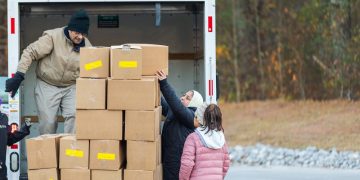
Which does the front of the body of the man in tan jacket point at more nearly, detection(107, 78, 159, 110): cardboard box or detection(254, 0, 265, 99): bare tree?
the cardboard box

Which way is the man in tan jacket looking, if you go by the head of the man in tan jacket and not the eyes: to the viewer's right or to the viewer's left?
to the viewer's right

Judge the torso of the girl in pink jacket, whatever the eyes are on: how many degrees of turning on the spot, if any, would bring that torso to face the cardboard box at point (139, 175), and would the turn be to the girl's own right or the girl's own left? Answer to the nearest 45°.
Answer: approximately 45° to the girl's own left

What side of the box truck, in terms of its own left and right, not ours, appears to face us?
back

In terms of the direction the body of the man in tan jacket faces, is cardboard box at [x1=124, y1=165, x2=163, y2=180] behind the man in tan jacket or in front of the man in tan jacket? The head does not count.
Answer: in front

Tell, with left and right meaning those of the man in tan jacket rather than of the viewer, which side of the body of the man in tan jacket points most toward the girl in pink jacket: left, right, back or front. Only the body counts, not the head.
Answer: front

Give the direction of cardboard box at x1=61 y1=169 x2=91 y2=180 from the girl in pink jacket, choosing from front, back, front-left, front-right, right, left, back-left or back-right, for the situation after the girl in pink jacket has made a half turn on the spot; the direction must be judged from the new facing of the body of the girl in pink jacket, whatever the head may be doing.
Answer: back-right

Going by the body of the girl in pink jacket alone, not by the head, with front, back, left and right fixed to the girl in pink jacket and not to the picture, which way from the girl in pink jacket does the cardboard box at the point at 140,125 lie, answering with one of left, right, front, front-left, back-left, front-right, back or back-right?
front-left

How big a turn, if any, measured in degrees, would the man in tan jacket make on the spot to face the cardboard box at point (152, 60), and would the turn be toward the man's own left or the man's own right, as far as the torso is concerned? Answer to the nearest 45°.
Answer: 0° — they already face it

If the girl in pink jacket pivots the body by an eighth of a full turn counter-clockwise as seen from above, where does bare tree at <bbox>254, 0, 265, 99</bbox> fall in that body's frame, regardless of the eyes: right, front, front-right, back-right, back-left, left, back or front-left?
right

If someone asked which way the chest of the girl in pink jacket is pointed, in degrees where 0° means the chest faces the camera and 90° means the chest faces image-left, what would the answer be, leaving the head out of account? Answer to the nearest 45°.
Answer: approximately 135°

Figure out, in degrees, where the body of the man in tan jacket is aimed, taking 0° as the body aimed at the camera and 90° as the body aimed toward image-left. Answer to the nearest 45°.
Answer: approximately 315°
